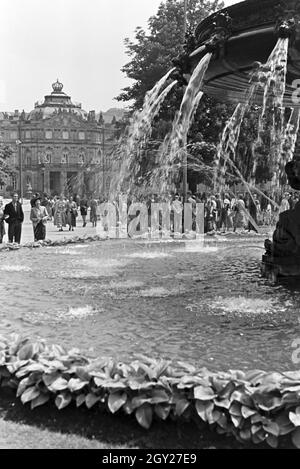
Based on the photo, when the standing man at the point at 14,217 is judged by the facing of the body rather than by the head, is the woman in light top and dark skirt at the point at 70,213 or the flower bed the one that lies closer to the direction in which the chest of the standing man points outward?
the flower bed

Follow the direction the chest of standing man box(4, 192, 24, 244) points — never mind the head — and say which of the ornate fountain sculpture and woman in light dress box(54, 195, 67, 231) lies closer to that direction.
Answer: the ornate fountain sculpture

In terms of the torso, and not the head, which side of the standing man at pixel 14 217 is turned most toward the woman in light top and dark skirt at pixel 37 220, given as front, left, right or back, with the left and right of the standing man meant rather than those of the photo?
left

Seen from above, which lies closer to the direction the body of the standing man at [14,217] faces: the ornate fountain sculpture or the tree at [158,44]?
the ornate fountain sculpture

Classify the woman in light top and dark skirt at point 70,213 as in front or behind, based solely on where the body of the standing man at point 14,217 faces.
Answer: behind

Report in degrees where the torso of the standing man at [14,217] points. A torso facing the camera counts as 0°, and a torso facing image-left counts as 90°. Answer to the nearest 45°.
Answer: approximately 0°

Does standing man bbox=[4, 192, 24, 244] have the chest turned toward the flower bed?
yes

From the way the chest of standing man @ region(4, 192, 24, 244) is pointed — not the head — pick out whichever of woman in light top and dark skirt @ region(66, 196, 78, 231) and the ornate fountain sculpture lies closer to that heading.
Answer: the ornate fountain sculpture

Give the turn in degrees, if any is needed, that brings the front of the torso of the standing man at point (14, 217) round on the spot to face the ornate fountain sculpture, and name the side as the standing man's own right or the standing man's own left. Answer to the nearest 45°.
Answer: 0° — they already face it

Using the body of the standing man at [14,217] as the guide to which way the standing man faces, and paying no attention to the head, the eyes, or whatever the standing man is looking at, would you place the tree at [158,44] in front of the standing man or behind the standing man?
behind
